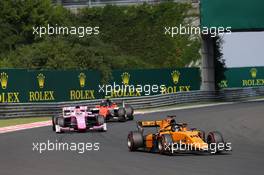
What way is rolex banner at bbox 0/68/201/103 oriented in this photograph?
toward the camera

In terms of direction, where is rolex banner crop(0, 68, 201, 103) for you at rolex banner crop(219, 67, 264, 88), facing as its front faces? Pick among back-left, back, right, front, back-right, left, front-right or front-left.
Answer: front-right

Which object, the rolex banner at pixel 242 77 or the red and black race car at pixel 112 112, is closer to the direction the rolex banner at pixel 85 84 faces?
the red and black race car

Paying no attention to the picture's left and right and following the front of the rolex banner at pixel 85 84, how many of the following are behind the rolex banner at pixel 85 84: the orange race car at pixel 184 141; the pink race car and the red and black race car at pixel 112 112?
0

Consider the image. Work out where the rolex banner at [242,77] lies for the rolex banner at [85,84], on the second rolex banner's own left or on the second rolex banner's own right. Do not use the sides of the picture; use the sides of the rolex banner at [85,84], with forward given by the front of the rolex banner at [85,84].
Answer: on the second rolex banner's own left

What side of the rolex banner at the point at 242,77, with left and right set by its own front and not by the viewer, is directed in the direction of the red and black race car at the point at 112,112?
front

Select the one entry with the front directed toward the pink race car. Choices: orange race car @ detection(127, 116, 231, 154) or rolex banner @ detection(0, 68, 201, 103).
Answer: the rolex banner

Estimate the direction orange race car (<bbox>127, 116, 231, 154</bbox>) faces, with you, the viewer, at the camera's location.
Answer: facing the viewer and to the right of the viewer

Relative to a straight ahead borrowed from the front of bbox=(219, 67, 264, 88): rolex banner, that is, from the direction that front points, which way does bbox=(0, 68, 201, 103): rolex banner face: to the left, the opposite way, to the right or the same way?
the same way

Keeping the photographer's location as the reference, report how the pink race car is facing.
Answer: facing the viewer
